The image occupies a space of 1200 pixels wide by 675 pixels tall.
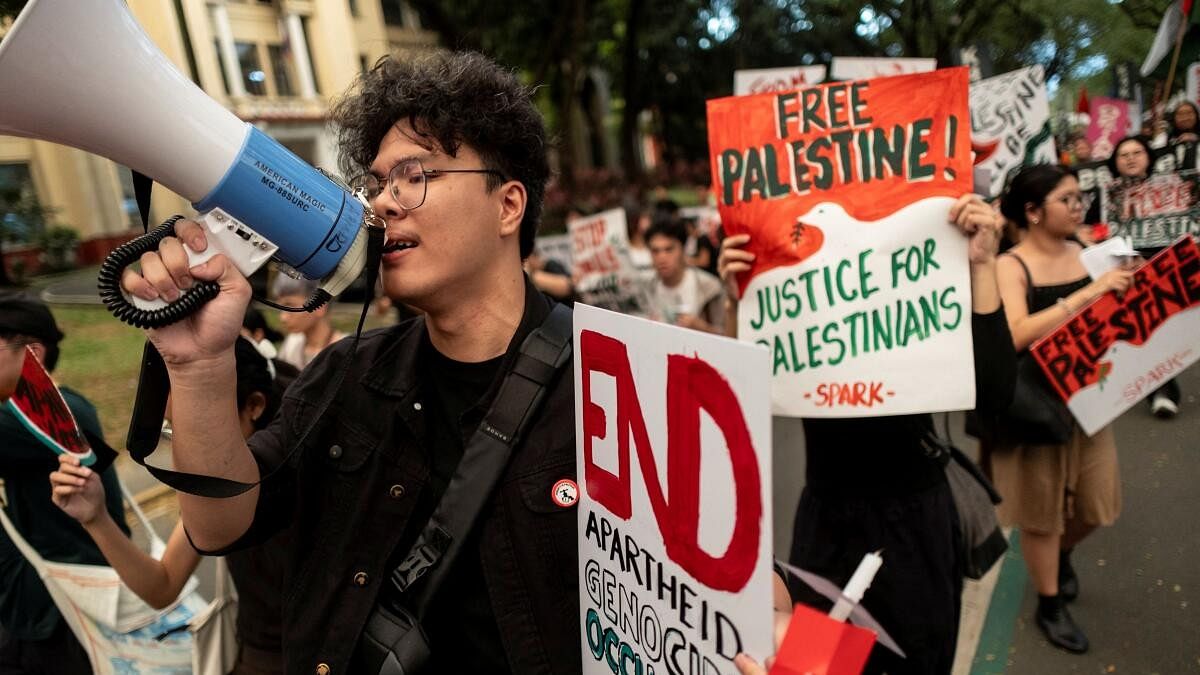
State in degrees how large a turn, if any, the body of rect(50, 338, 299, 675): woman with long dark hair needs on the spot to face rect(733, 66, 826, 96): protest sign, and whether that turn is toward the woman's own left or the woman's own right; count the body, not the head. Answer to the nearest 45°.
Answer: approximately 135° to the woman's own right

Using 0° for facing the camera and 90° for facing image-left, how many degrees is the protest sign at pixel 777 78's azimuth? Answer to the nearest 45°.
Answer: approximately 0°

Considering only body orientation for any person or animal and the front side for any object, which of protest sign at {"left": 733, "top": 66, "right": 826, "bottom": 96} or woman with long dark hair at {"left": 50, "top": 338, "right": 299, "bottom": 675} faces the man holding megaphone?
the protest sign

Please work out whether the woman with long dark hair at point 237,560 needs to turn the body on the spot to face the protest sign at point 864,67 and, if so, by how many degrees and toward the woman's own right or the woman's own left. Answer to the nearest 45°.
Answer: approximately 180°

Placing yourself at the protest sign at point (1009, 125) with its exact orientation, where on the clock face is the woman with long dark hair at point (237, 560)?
The woman with long dark hair is roughly at 1 o'clock from the protest sign.
